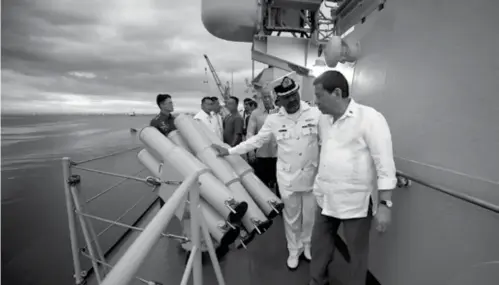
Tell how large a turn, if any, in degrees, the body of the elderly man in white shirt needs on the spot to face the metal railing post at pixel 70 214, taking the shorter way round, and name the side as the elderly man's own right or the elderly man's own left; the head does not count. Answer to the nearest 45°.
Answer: approximately 45° to the elderly man's own right

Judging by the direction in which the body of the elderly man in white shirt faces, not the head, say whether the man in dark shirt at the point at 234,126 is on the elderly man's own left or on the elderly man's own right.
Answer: on the elderly man's own right

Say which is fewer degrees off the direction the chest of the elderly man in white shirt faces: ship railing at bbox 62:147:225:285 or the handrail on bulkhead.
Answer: the ship railing

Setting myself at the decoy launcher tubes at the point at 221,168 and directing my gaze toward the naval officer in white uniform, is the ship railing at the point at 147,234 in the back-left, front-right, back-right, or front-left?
back-right

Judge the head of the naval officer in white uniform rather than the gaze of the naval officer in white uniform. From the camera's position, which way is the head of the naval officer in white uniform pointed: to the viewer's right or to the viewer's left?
to the viewer's left

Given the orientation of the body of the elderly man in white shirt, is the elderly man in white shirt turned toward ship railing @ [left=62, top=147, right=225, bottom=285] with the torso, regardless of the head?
yes

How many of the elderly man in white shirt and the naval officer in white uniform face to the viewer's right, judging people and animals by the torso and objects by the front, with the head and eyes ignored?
0

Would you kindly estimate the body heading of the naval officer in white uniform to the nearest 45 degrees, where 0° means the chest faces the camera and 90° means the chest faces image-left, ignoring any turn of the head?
approximately 0°
